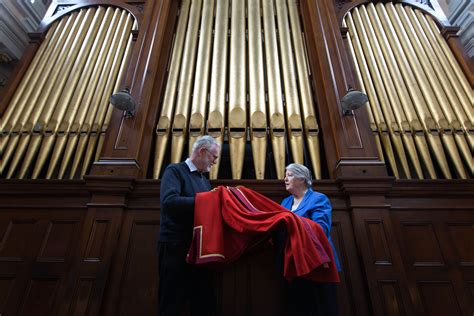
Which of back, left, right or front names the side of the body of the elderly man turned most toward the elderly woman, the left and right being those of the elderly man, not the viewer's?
front

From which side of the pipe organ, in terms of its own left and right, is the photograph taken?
front

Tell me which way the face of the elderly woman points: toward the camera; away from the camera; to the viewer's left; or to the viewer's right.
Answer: to the viewer's left

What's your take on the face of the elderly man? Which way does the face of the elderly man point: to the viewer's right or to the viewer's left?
to the viewer's right

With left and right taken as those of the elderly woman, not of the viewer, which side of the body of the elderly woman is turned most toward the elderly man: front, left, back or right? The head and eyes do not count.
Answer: front

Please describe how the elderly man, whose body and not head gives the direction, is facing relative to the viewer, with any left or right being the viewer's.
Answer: facing to the right of the viewer

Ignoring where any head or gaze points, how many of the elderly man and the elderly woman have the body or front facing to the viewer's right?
1

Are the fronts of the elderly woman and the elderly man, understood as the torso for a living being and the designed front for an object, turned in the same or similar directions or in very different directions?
very different directions

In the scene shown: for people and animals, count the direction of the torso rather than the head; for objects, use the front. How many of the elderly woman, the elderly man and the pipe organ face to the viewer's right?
1

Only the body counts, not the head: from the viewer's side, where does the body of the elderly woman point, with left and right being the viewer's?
facing the viewer and to the left of the viewer
